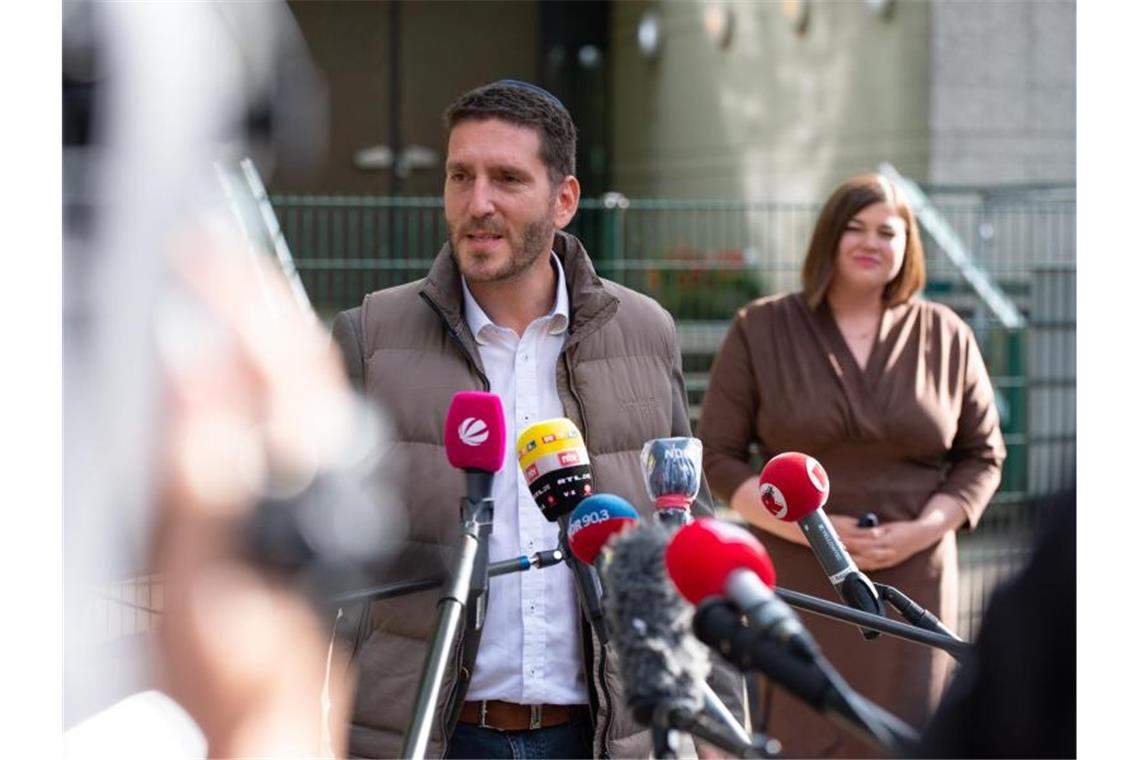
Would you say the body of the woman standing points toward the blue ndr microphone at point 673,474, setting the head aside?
yes

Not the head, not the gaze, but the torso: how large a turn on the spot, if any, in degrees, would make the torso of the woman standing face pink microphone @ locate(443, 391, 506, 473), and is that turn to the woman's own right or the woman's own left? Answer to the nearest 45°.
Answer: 0° — they already face it

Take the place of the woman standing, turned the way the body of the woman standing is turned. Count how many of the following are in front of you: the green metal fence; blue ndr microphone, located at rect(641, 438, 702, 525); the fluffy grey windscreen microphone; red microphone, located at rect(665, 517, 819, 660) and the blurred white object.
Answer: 4

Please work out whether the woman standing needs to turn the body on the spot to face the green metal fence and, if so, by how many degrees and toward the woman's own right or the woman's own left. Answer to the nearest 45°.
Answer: approximately 180°

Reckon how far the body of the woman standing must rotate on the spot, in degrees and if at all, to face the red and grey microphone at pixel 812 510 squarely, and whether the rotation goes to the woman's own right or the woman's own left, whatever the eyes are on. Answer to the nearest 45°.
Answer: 0° — they already face it

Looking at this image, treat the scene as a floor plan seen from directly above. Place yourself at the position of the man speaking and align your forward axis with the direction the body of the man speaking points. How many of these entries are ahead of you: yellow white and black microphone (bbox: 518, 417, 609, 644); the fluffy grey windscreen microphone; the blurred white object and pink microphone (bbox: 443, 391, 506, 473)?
4

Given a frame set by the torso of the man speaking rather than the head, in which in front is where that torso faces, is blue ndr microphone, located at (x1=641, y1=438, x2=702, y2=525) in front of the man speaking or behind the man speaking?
in front

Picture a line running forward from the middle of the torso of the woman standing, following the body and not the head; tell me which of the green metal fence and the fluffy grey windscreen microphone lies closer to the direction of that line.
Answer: the fluffy grey windscreen microphone

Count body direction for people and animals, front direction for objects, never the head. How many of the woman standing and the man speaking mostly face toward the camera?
2

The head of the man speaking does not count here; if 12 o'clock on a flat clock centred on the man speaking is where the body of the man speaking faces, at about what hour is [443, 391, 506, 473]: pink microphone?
The pink microphone is roughly at 12 o'clock from the man speaking.

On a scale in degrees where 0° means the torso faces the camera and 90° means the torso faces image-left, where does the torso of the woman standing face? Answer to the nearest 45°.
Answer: approximately 0°

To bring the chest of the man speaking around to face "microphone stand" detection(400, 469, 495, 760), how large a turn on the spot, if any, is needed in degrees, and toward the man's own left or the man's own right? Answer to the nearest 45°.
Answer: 0° — they already face it
